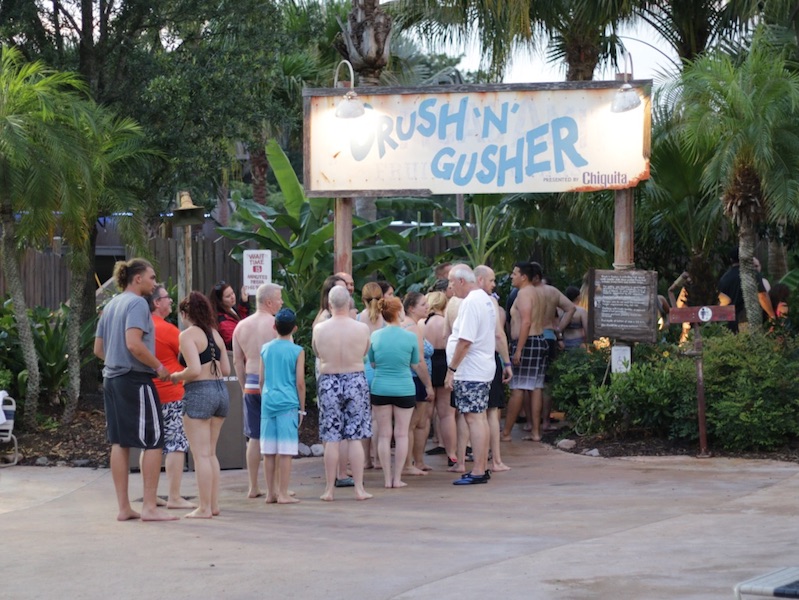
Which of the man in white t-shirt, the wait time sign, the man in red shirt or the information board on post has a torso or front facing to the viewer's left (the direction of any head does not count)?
the man in white t-shirt

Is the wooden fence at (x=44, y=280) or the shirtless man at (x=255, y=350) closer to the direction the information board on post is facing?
the shirtless man

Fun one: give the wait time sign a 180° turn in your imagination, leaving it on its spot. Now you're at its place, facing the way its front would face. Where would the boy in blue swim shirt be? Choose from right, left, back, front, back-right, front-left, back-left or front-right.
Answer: back

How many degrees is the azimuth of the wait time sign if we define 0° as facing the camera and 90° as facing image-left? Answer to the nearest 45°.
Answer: approximately 0°

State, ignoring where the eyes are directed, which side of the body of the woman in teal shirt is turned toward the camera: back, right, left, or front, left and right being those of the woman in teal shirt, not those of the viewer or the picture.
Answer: back

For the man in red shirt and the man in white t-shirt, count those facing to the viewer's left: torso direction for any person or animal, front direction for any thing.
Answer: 1

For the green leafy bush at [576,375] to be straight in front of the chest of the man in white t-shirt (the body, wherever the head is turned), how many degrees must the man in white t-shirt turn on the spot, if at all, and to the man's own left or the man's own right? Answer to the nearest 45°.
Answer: approximately 135° to the man's own right

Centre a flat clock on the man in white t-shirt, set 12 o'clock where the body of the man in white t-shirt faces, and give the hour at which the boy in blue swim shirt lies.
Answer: The boy in blue swim shirt is roughly at 11 o'clock from the man in white t-shirt.

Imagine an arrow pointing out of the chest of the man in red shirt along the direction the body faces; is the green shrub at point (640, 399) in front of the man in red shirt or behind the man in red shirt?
in front

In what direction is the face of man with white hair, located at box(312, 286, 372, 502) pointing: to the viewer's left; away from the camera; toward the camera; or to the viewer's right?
away from the camera

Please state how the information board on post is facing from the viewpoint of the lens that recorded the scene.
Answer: facing the viewer

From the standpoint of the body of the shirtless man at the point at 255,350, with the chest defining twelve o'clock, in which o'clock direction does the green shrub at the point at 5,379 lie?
The green shrub is roughly at 9 o'clock from the shirtless man.

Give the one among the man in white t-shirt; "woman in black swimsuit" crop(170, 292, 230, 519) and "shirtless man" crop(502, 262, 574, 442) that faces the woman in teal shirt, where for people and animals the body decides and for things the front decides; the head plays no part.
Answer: the man in white t-shirt

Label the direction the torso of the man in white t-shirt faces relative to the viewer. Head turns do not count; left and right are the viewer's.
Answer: facing to the left of the viewer

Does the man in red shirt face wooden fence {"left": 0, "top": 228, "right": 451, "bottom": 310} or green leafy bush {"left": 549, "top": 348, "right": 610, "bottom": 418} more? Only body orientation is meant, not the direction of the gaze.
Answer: the green leafy bush

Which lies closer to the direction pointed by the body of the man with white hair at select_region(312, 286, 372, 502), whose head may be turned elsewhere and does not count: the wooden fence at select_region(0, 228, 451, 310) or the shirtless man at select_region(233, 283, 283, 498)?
the wooden fence

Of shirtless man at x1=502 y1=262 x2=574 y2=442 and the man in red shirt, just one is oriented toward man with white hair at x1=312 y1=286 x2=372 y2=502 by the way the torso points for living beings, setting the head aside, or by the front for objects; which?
the man in red shirt

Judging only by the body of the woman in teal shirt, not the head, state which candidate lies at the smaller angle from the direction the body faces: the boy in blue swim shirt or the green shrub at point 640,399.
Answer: the green shrub
